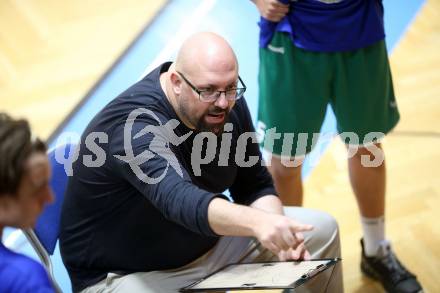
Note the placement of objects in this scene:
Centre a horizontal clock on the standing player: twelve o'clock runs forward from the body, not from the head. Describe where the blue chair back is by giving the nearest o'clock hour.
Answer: The blue chair back is roughly at 2 o'clock from the standing player.

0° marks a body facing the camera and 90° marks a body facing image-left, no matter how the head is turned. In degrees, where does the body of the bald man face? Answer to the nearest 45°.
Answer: approximately 315°

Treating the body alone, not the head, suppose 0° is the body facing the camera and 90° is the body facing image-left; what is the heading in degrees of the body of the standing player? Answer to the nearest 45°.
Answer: approximately 0°
